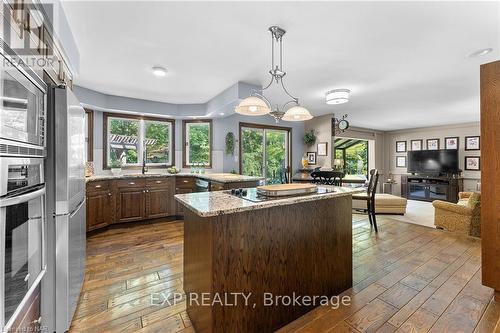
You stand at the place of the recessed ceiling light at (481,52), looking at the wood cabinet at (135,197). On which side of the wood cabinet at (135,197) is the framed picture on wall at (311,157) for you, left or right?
right

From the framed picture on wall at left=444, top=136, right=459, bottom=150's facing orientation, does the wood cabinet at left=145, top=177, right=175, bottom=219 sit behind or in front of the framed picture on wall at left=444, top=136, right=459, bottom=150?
in front

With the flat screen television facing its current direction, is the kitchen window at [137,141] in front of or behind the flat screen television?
in front

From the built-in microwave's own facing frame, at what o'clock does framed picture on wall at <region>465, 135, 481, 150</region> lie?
The framed picture on wall is roughly at 11 o'clock from the built-in microwave.

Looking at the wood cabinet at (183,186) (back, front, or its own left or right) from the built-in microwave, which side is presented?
front

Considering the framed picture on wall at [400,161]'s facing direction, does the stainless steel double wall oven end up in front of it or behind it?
in front

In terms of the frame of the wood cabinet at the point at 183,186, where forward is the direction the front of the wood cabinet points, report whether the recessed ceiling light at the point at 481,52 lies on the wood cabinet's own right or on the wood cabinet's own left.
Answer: on the wood cabinet's own left

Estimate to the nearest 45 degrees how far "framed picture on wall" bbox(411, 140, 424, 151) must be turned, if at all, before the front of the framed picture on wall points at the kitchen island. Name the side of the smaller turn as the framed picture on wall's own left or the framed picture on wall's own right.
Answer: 0° — it already faces it

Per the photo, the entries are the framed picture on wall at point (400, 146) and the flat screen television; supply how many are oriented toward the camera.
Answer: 2
